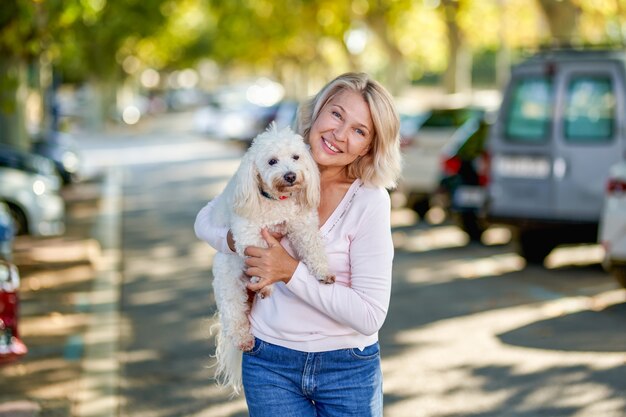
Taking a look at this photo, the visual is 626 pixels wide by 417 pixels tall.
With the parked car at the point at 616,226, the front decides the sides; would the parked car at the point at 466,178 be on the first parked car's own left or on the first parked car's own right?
on the first parked car's own left

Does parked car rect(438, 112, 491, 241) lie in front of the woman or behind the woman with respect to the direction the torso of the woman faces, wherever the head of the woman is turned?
behind

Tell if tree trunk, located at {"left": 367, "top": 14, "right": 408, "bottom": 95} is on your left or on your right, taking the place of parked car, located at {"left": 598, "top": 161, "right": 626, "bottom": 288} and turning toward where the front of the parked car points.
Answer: on your left

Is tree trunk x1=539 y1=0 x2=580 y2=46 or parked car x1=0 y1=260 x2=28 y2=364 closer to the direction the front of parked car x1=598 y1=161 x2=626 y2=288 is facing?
the tree trunk

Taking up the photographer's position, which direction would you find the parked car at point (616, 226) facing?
facing away from the viewer and to the right of the viewer

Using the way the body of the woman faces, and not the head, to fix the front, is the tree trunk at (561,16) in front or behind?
behind

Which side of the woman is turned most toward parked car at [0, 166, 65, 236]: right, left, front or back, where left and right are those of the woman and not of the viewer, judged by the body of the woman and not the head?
back

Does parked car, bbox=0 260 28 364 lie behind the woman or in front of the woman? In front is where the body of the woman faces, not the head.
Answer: behind

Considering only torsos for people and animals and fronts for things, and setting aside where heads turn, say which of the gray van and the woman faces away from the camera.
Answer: the gray van

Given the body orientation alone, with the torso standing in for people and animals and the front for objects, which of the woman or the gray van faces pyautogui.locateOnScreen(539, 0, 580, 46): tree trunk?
the gray van

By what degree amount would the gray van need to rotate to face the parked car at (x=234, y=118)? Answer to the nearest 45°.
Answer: approximately 45° to its left

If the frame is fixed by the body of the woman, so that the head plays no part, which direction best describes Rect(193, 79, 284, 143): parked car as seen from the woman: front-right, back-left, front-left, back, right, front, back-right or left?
back

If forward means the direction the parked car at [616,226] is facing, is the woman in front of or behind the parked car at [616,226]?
behind

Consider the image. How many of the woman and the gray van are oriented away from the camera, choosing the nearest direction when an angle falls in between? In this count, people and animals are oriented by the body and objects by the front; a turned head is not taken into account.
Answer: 1

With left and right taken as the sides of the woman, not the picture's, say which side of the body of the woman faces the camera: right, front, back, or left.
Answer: front

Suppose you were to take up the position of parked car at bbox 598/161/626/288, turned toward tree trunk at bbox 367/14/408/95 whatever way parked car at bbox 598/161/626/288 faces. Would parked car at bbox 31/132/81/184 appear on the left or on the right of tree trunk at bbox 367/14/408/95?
left

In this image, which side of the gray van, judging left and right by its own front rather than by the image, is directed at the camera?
back
